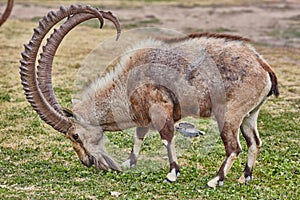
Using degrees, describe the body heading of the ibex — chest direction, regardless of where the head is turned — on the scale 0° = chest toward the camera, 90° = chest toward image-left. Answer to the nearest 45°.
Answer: approximately 90°
